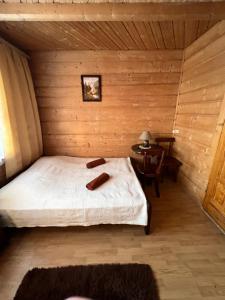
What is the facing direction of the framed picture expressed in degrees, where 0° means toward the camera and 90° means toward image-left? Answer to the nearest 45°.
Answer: approximately 0°

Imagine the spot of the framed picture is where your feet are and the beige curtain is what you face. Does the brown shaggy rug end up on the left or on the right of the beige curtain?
left

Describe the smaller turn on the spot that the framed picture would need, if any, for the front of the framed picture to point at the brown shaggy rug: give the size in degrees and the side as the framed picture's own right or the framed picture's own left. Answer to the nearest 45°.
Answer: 0° — it already faces it

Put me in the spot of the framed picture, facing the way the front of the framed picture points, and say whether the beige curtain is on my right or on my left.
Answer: on my right

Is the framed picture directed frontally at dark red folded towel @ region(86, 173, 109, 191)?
yes

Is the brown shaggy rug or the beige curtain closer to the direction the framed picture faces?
the brown shaggy rug

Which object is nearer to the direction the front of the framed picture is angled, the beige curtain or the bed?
the bed
